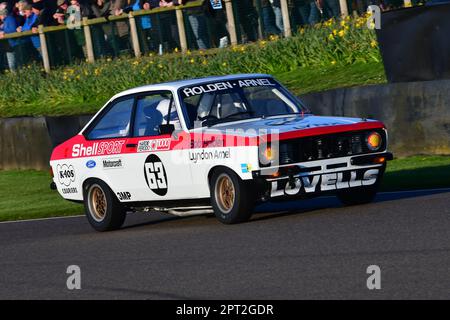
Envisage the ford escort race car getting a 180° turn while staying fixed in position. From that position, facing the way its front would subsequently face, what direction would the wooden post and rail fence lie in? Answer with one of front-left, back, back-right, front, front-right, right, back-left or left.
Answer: front-right

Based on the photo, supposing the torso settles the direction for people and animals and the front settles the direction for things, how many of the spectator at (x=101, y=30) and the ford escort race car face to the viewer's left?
0

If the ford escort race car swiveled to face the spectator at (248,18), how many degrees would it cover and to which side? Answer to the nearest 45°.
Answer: approximately 135° to its left

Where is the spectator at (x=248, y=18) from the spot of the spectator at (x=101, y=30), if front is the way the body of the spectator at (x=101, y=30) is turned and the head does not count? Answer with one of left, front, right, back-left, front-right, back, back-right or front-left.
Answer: front-left

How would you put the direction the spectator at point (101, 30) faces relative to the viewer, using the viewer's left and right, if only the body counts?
facing the viewer

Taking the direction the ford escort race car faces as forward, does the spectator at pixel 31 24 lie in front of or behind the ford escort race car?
behind

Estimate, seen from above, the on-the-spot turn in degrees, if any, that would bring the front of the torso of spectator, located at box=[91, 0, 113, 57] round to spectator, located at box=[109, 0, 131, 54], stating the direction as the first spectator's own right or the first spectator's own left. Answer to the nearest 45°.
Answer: approximately 45° to the first spectator's own left

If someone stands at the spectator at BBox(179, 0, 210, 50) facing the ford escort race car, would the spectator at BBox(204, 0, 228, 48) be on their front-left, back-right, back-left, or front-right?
front-left

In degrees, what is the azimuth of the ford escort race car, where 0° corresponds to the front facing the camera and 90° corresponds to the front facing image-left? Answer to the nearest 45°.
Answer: approximately 315°

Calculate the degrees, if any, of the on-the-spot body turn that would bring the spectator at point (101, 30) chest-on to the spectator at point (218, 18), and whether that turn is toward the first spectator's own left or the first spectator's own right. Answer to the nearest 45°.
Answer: approximately 45° to the first spectator's own left

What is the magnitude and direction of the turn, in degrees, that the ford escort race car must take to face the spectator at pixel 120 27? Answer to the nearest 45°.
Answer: approximately 135° to its left
